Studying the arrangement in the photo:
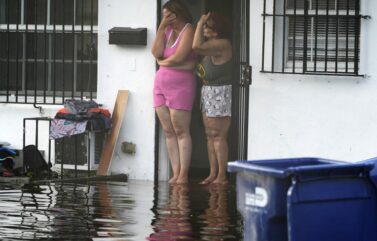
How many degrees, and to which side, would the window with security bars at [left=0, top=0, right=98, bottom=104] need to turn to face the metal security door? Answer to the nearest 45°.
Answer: approximately 45° to its left

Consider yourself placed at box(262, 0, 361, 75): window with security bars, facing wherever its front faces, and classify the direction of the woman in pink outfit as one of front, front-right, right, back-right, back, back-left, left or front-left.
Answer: right

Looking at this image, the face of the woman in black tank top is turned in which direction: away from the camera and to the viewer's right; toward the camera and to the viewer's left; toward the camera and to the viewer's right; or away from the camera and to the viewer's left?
toward the camera and to the viewer's left

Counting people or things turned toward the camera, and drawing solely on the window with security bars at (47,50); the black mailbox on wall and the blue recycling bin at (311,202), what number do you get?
2

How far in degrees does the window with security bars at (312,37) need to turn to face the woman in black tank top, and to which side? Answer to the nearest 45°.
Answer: approximately 90° to its right
